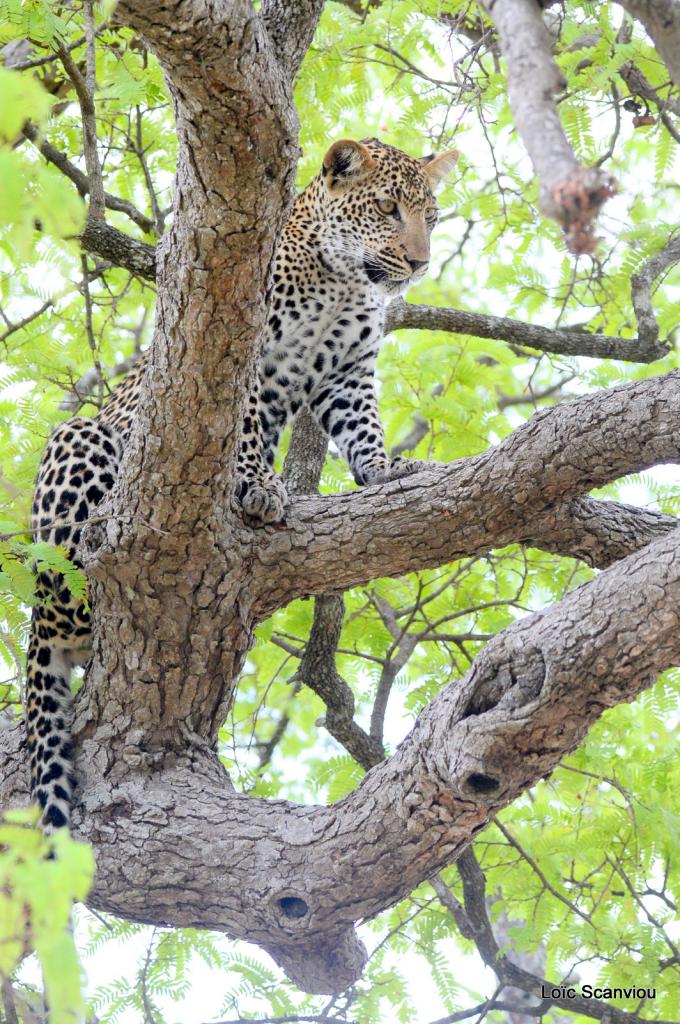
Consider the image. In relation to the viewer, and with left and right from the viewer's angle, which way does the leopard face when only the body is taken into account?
facing the viewer and to the right of the viewer
